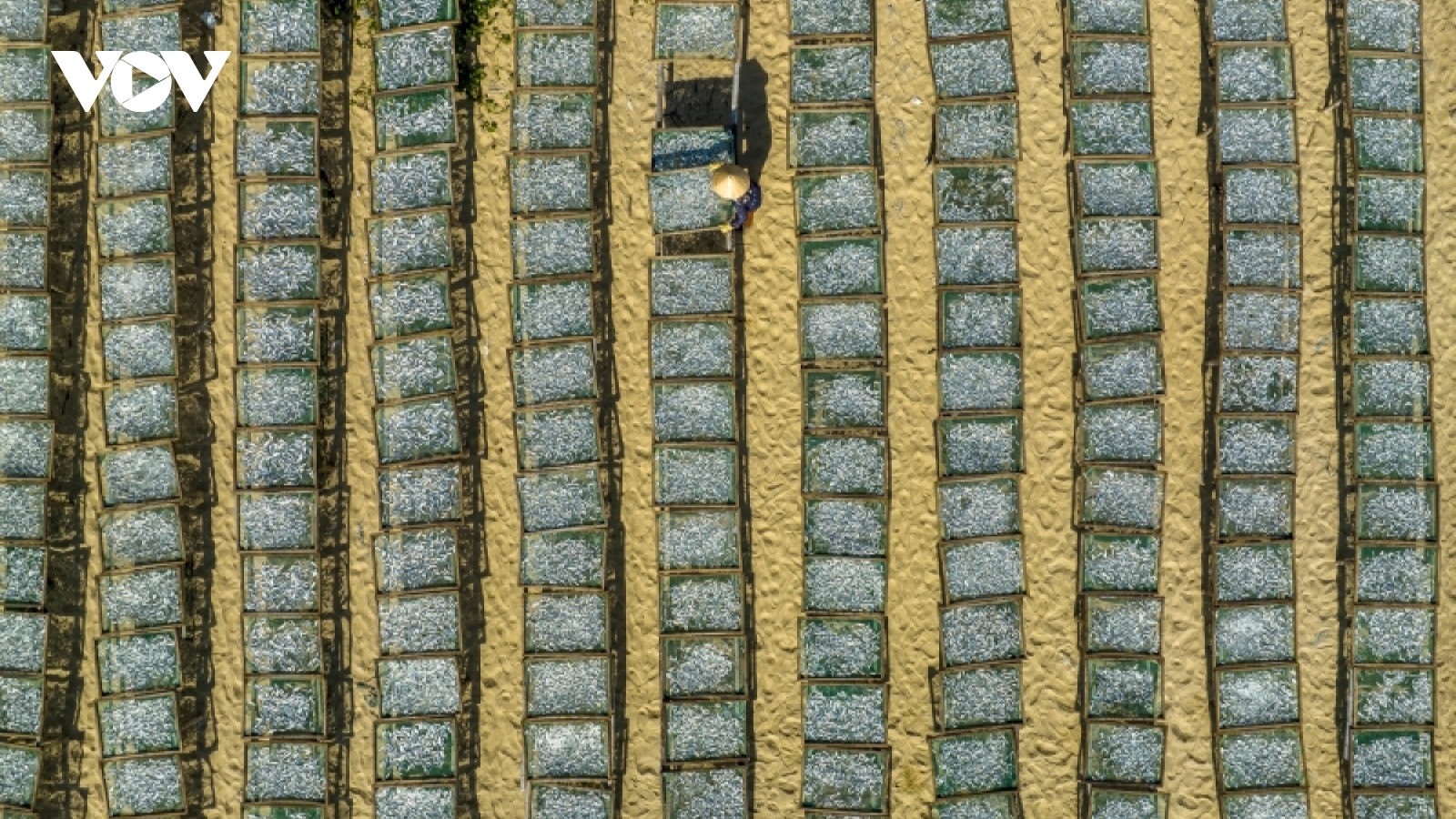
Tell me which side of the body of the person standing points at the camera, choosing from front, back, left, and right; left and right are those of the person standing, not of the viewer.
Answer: left
